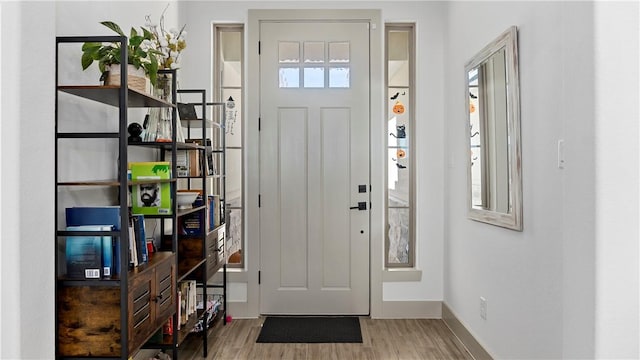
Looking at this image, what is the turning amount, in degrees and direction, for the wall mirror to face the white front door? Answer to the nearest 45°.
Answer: approximately 90° to its right

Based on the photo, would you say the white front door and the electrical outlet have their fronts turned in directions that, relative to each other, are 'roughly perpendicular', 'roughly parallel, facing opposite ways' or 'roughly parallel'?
roughly perpendicular

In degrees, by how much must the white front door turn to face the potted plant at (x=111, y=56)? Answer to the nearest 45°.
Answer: approximately 45° to its right

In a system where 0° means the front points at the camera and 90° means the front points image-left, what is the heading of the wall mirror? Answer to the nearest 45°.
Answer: approximately 45°

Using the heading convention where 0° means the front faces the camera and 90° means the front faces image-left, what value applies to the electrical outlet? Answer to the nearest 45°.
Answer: approximately 45°

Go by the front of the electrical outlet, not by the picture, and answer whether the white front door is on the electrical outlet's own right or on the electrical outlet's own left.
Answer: on the electrical outlet's own right

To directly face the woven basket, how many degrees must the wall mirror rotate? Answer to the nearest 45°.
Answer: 0° — it already faces it

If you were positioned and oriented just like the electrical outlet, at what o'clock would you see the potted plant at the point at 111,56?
The potted plant is roughly at 12 o'clock from the electrical outlet.

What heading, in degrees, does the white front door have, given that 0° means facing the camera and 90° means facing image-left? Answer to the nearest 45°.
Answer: approximately 0°
